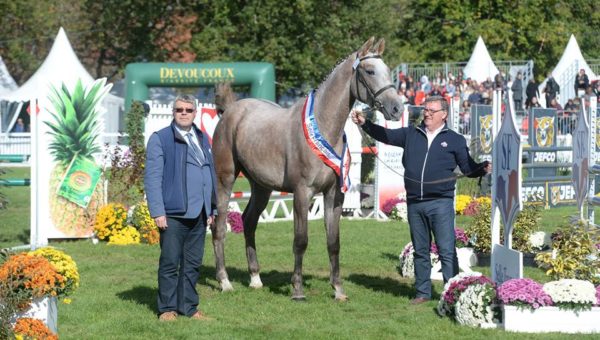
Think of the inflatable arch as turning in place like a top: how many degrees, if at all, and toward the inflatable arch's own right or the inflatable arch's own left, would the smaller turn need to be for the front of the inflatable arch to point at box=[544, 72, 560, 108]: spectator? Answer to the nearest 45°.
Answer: approximately 90° to the inflatable arch's own left

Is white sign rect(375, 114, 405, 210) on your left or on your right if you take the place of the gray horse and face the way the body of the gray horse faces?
on your left

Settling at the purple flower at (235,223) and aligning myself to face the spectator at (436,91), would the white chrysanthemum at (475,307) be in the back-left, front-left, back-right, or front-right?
back-right

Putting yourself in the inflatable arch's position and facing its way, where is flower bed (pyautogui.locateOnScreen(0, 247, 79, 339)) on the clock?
The flower bed is roughly at 12 o'clock from the inflatable arch.

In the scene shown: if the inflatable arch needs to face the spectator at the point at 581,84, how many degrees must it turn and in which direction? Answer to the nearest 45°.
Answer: approximately 90° to its left

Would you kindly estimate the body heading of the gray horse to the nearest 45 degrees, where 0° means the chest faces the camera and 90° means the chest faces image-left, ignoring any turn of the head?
approximately 315°

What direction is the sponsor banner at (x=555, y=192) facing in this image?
toward the camera

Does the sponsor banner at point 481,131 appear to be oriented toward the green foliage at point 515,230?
yes

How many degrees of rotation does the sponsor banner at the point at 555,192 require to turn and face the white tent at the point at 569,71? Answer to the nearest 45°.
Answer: approximately 180°

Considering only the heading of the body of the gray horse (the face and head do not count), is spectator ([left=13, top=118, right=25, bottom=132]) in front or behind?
behind

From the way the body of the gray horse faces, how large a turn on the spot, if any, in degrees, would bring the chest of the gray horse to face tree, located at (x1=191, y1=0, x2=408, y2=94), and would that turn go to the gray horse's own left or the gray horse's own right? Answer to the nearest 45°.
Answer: approximately 135° to the gray horse's own left

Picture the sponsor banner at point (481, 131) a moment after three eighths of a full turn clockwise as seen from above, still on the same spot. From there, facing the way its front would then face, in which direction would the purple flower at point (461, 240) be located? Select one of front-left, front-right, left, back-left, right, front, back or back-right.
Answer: back-left

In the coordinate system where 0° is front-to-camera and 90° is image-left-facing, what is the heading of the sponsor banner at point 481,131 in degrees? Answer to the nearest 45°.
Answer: approximately 0°

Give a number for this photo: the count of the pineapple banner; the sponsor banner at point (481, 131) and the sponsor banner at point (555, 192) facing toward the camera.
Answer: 3

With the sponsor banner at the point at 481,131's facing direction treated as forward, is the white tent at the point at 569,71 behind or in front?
behind

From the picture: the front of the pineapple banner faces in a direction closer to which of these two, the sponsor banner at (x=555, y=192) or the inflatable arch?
the sponsor banner

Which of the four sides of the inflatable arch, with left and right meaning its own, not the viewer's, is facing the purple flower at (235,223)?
front
